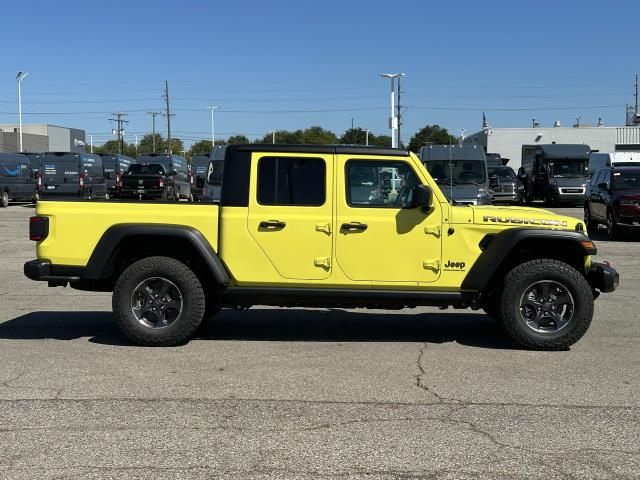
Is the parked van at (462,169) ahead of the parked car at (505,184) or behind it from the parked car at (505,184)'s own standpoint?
ahead

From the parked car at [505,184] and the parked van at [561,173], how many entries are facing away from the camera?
0

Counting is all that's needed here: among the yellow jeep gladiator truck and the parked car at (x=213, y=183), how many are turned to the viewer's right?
1

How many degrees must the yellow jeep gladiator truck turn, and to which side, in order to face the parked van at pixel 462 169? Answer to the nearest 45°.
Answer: approximately 90° to its left

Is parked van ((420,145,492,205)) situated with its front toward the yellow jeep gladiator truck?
yes

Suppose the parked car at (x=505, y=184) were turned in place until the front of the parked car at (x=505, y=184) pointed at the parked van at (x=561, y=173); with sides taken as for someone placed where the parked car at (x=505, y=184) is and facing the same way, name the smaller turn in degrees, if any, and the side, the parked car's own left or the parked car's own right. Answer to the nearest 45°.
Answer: approximately 45° to the parked car's own left

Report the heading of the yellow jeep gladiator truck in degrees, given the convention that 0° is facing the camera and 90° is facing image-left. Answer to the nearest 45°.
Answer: approximately 270°

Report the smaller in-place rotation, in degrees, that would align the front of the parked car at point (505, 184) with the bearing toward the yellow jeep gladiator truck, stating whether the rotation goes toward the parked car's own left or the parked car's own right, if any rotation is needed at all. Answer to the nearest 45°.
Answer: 0° — it already faces it

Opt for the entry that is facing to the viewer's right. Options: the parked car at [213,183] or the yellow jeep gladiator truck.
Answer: the yellow jeep gladiator truck

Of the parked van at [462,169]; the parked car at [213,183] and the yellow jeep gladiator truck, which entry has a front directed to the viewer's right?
the yellow jeep gladiator truck
